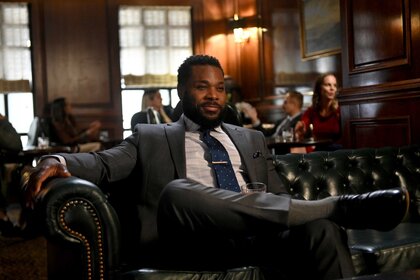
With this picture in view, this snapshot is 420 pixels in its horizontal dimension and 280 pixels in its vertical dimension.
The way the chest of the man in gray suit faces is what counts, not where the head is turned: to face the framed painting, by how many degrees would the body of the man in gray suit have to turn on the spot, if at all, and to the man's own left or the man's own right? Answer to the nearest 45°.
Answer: approximately 135° to the man's own left

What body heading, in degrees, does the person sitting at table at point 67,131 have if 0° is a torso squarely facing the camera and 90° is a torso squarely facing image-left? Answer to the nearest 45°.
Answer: approximately 270°

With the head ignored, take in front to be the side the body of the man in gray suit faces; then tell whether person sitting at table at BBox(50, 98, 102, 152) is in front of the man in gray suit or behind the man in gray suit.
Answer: behind

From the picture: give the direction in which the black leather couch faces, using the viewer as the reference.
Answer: facing the viewer

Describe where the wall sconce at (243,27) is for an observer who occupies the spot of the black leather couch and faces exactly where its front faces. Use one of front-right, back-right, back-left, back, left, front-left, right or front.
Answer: back

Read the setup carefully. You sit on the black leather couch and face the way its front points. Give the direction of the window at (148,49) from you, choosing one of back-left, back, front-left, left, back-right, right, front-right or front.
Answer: back

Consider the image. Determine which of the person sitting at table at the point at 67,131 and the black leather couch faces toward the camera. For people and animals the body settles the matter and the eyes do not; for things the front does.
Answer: the black leather couch

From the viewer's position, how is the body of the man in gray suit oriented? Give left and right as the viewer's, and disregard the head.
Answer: facing the viewer and to the right of the viewer

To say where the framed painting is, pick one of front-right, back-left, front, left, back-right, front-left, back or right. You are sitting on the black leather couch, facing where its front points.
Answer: back

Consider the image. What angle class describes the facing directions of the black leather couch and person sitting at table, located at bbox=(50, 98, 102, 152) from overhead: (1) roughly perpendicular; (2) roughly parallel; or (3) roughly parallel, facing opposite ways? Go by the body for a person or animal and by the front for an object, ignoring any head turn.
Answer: roughly perpendicular

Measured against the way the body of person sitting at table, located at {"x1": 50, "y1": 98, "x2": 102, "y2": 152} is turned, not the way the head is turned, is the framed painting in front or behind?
in front

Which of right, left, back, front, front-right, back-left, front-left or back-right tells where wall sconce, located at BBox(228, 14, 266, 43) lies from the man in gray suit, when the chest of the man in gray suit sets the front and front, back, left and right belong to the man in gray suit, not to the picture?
back-left

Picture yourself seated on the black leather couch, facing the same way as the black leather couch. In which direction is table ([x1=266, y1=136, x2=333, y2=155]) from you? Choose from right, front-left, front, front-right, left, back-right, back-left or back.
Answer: back
